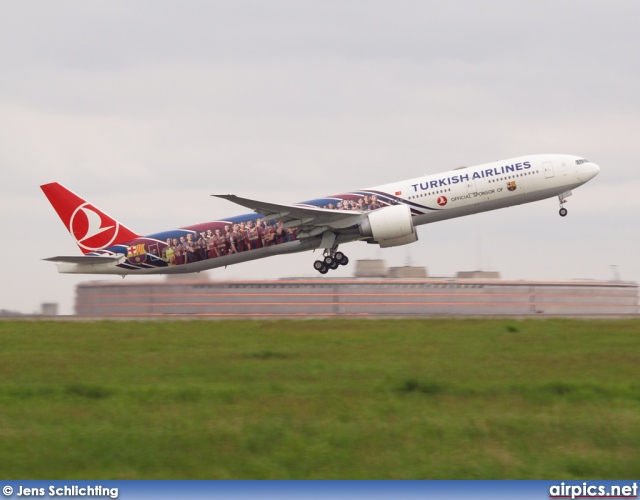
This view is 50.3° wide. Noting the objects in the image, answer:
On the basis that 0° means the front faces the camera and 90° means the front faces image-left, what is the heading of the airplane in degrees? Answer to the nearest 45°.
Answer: approximately 270°
